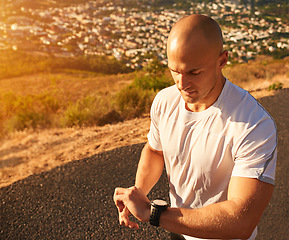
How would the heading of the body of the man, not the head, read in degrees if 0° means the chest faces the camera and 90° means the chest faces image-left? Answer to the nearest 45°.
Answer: approximately 45°

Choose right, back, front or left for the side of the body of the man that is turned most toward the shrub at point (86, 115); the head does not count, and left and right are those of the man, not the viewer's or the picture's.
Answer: right

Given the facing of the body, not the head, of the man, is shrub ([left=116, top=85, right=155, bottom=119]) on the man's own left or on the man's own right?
on the man's own right
